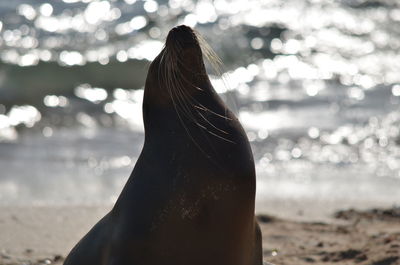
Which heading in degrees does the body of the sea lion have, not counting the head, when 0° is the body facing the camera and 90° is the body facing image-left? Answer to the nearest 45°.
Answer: approximately 315°
